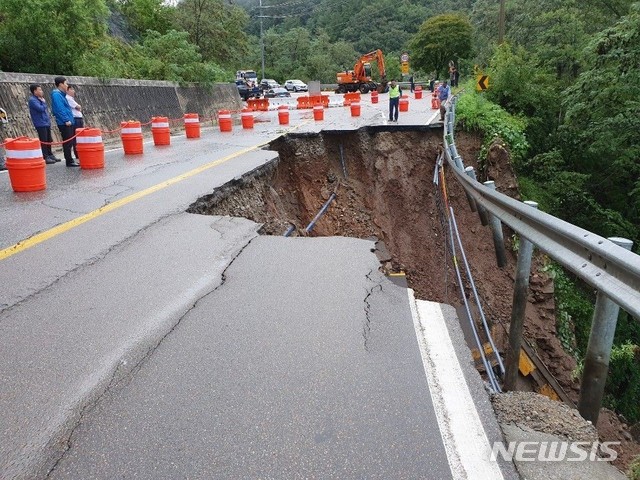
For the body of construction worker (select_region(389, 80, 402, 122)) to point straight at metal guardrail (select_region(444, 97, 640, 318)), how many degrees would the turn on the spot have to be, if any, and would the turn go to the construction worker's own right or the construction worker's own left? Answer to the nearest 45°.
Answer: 0° — they already face it

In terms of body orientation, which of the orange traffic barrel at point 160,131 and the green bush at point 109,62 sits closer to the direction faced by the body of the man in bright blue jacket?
the orange traffic barrel

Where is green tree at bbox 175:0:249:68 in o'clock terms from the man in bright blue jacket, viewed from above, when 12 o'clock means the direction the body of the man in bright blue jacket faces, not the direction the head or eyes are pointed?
The green tree is roughly at 10 o'clock from the man in bright blue jacket.

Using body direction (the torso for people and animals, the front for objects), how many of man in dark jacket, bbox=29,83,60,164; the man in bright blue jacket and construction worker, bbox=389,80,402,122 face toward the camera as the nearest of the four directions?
1

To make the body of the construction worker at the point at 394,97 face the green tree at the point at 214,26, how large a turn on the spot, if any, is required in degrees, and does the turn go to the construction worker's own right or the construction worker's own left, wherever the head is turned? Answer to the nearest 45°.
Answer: approximately 135° to the construction worker's own right

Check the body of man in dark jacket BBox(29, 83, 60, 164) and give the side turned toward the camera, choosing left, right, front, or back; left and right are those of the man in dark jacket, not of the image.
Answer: right

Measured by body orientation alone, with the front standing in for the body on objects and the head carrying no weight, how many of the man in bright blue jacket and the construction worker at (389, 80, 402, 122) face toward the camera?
1

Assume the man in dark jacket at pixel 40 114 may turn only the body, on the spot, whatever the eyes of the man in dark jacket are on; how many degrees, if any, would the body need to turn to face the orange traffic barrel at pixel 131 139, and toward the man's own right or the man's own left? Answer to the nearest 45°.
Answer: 0° — they already face it

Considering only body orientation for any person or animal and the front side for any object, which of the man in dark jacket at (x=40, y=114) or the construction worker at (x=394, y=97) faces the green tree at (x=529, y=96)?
the man in dark jacket

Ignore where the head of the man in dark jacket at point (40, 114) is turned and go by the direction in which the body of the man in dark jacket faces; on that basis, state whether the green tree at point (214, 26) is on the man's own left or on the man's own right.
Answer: on the man's own left

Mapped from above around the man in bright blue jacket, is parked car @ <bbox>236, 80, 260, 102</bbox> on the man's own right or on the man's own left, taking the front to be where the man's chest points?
on the man's own left

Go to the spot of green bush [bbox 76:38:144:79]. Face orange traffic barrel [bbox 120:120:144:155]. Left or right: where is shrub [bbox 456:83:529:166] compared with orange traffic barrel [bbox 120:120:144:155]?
left

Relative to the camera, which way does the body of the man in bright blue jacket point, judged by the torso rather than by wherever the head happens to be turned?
to the viewer's right

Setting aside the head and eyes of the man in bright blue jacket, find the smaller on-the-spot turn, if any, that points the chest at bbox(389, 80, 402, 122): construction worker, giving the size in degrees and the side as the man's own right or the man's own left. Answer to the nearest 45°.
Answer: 0° — they already face them

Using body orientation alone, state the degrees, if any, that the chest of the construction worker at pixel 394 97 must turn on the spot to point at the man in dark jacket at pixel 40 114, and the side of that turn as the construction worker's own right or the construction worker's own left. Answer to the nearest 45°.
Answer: approximately 45° to the construction worker's own right
